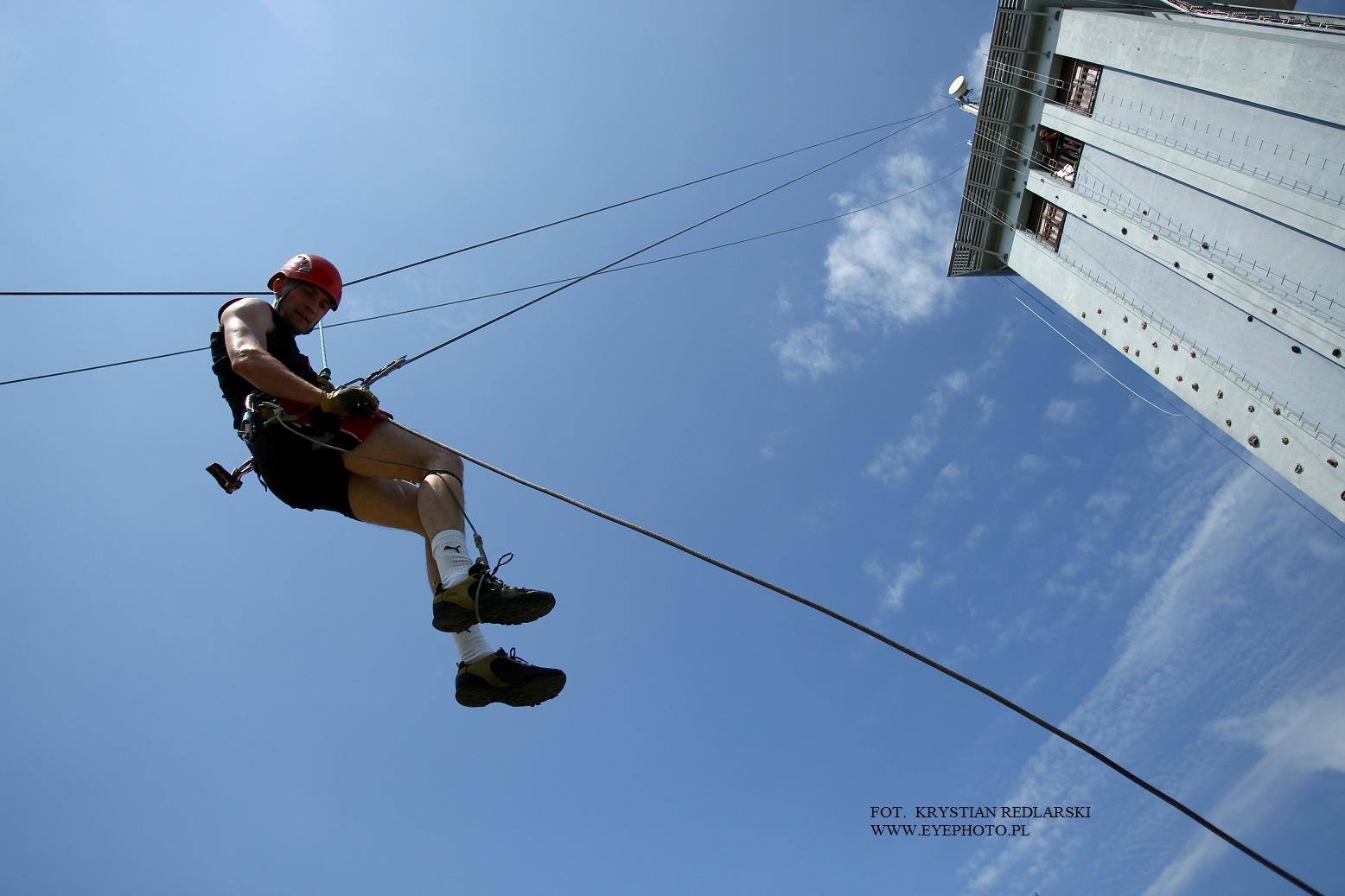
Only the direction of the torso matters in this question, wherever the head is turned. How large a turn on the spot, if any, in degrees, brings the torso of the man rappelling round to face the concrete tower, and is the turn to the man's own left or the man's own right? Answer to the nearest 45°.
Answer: approximately 45° to the man's own left

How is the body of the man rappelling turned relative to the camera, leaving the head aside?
to the viewer's right
